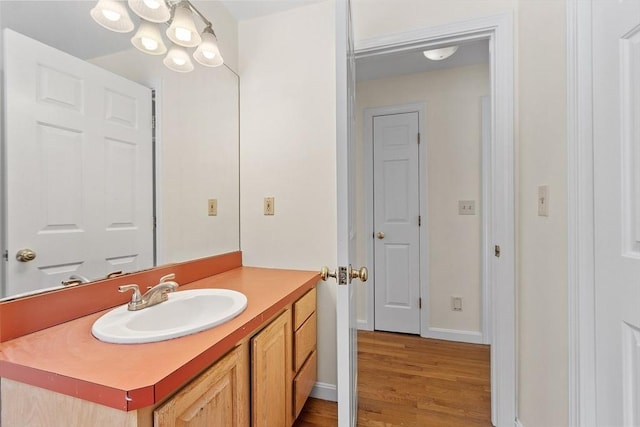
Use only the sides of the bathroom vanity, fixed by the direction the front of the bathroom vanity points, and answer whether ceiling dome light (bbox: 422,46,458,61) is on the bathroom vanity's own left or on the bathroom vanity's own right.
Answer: on the bathroom vanity's own left

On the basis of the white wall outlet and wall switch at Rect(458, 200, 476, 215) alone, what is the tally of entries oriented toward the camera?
2

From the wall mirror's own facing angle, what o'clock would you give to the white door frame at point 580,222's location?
The white door frame is roughly at 12 o'clock from the wall mirror.

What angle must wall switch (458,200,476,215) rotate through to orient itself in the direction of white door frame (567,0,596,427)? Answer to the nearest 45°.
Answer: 0° — it already faces it

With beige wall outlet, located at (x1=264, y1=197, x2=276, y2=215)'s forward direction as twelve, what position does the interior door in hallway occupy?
The interior door in hallway is roughly at 8 o'clock from the beige wall outlet.

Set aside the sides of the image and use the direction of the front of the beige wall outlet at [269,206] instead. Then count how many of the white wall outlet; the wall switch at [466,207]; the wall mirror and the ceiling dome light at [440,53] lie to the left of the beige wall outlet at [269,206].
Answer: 3
